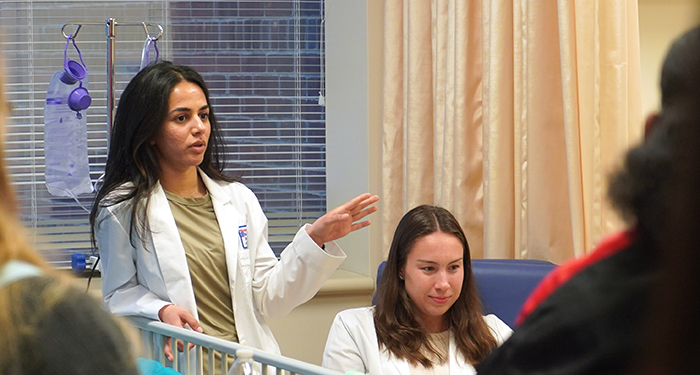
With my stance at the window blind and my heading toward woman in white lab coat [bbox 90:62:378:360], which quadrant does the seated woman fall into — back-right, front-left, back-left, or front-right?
front-left

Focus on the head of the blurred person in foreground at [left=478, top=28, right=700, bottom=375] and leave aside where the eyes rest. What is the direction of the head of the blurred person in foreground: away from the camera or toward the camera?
away from the camera

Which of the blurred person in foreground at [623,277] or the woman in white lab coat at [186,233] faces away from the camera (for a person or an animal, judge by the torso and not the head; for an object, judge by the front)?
the blurred person in foreground

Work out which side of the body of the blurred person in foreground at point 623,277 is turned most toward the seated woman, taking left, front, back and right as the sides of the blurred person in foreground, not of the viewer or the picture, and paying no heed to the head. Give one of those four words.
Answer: front

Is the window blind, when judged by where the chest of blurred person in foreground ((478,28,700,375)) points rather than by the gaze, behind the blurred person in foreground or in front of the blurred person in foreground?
in front

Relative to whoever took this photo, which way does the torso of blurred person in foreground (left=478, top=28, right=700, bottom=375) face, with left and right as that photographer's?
facing away from the viewer

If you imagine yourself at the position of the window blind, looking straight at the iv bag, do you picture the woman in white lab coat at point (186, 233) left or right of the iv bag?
left

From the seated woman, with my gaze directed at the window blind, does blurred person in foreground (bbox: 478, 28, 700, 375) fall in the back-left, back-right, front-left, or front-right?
back-left

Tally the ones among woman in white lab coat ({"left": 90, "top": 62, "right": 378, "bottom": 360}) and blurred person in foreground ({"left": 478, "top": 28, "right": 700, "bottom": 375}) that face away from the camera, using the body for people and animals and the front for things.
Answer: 1

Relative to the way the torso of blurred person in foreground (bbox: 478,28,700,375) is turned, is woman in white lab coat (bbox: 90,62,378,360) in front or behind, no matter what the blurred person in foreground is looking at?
in front

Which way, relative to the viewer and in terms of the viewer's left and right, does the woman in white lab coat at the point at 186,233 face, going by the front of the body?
facing the viewer and to the right of the viewer
